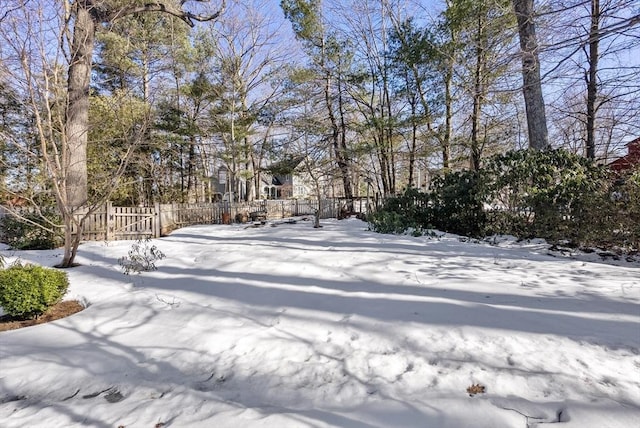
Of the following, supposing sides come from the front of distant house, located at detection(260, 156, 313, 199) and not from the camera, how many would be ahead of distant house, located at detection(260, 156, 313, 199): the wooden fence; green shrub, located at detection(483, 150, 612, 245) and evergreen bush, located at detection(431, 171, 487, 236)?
3

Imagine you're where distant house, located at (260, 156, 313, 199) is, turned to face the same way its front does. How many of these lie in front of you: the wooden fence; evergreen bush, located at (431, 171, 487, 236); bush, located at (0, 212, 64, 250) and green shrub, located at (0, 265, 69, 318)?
4

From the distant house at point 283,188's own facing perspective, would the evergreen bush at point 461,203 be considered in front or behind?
in front

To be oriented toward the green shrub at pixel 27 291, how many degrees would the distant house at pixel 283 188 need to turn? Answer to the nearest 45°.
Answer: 0° — it already faces it

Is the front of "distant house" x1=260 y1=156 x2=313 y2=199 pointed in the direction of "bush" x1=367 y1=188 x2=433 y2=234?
yes

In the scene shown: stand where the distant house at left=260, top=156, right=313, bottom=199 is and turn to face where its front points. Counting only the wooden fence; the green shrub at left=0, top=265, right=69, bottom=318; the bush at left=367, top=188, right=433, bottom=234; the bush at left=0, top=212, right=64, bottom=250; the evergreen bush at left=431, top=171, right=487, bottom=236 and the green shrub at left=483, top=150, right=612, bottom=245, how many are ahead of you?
6

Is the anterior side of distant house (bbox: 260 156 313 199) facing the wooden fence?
yes

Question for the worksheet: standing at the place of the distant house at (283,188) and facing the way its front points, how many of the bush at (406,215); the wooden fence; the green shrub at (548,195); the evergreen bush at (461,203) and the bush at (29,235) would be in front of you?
5

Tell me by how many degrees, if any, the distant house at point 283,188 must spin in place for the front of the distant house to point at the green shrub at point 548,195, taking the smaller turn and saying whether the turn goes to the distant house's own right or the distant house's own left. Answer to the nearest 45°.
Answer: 0° — it already faces it

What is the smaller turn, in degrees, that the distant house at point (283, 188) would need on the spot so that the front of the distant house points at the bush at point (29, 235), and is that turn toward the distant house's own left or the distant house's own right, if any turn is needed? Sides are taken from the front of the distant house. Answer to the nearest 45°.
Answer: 0° — it already faces it

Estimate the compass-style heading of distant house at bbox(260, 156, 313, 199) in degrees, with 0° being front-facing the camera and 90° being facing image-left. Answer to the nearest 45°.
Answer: approximately 0°
